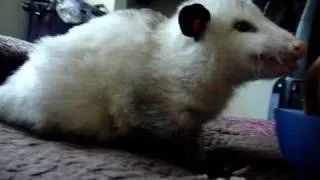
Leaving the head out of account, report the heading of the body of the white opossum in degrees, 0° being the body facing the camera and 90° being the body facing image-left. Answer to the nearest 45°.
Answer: approximately 270°
